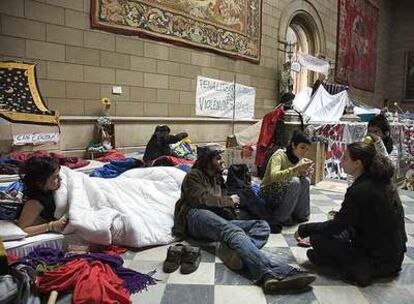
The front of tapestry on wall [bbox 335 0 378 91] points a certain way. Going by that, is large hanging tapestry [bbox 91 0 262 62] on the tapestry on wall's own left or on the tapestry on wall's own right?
on the tapestry on wall's own right

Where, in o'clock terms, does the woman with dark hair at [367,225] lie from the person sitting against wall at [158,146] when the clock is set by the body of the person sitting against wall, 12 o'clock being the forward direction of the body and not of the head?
The woman with dark hair is roughly at 2 o'clock from the person sitting against wall.

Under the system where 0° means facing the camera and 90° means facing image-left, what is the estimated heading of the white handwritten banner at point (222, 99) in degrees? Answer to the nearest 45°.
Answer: approximately 315°

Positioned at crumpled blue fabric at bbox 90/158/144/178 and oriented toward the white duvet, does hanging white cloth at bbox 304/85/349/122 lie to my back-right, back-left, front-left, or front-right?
back-left

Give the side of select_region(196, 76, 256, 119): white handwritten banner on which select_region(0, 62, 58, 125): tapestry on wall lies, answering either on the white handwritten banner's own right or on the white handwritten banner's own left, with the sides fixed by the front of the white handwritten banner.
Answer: on the white handwritten banner's own right

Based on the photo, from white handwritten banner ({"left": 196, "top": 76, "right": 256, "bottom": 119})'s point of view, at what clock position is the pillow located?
The pillow is roughly at 2 o'clock from the white handwritten banner.

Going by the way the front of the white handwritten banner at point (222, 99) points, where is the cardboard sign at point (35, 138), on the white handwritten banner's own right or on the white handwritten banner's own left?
on the white handwritten banner's own right

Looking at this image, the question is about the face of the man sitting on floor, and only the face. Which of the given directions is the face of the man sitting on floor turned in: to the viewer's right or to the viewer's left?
to the viewer's right

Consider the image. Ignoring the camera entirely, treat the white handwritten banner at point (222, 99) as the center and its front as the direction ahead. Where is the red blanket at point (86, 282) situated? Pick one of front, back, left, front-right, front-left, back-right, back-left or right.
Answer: front-right

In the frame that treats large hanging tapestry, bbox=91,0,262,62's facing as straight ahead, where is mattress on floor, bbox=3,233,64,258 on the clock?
The mattress on floor is roughly at 2 o'clock from the large hanging tapestry.

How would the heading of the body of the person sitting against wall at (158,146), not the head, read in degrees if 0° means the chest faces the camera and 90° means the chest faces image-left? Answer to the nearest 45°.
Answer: approximately 270°

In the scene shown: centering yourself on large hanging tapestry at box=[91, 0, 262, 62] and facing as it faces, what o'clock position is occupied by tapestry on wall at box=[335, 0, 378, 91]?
The tapestry on wall is roughly at 9 o'clock from the large hanging tapestry.
